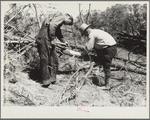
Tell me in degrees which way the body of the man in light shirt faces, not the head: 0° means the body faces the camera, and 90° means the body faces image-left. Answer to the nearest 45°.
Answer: approximately 90°
